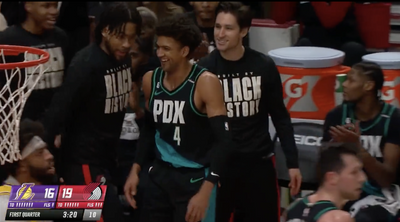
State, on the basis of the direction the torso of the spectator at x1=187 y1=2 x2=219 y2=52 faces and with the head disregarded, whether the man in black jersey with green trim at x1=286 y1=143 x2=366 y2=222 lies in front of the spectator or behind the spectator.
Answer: in front

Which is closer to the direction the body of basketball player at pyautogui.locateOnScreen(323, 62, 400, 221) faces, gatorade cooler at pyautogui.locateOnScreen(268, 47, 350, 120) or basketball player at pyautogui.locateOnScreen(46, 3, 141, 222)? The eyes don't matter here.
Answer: the basketball player

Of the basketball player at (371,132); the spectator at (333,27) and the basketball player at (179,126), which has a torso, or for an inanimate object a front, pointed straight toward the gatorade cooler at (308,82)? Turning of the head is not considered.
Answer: the spectator

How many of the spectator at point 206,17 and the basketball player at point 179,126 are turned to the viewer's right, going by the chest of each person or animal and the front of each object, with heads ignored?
0

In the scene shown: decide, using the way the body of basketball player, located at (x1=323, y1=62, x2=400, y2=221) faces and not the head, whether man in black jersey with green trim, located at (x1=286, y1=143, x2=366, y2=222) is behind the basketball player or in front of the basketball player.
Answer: in front

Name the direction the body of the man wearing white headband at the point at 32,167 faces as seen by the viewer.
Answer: to the viewer's right

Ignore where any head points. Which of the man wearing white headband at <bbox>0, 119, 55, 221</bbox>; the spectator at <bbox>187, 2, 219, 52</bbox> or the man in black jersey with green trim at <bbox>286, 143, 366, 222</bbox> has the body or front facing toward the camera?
the spectator

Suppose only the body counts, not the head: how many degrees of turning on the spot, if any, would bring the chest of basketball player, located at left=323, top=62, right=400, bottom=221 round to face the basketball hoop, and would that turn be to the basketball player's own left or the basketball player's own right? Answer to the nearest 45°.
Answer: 0° — they already face it

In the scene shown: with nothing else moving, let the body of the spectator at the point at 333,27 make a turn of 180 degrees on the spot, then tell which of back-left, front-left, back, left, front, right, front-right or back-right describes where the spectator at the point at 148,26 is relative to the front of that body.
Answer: back-left

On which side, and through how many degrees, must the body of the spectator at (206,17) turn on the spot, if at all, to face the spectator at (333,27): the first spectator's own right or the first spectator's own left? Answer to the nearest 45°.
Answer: approximately 135° to the first spectator's own left

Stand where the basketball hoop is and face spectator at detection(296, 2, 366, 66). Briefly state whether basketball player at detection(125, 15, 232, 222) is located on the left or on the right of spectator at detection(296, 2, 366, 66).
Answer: left

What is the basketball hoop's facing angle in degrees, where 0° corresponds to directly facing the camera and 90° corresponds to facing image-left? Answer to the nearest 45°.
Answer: approximately 270°

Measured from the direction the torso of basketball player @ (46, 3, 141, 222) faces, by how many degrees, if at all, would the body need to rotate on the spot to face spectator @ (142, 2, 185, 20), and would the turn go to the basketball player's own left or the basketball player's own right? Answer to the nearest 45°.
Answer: approximately 135° to the basketball player's own left

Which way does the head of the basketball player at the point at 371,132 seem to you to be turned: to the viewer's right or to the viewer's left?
to the viewer's left
